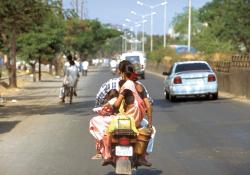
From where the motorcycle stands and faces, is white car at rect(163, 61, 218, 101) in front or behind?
in front

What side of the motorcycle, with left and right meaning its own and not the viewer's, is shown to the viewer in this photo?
back

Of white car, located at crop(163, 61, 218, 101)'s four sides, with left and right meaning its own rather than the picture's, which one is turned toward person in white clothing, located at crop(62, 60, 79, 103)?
left

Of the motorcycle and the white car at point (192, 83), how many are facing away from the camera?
2

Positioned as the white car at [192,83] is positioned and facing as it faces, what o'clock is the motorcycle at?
The motorcycle is roughly at 6 o'clock from the white car.

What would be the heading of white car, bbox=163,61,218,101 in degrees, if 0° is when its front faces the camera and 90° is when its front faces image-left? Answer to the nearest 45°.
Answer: approximately 180°

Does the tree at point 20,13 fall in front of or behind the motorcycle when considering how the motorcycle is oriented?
in front

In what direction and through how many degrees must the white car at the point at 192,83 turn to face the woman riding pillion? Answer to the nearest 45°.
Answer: approximately 180°

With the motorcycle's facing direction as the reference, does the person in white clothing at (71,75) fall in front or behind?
in front
